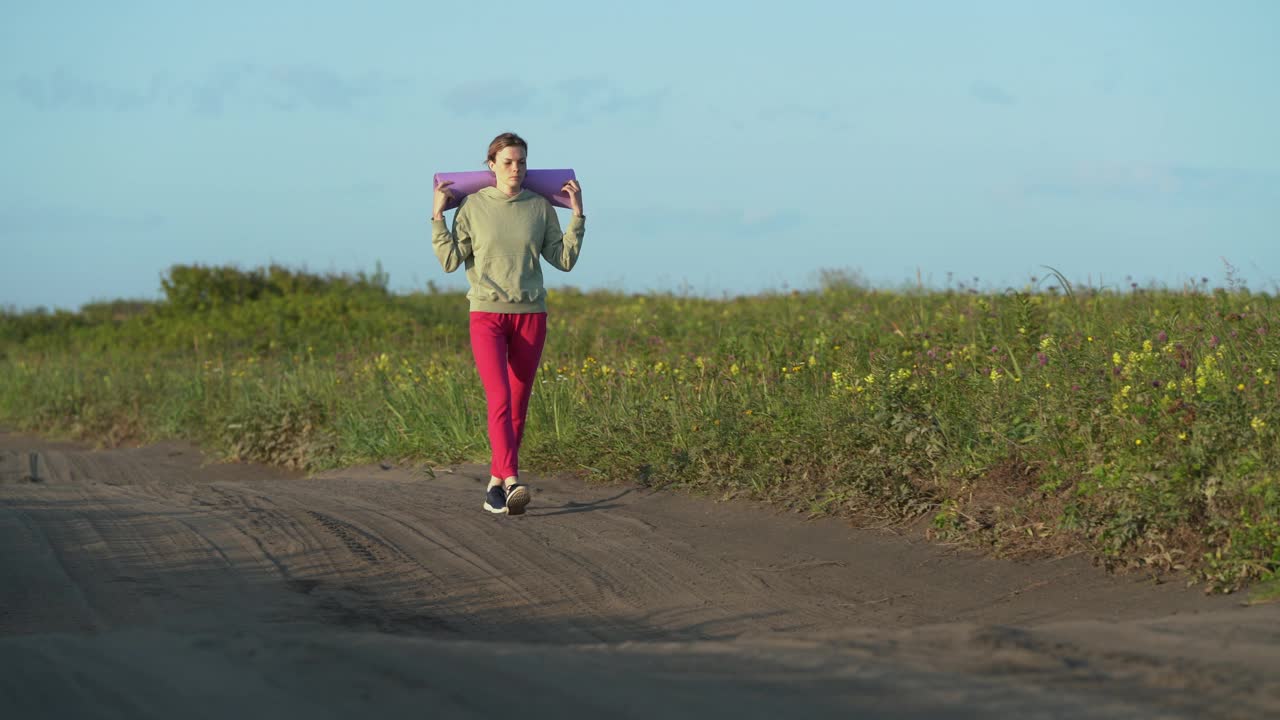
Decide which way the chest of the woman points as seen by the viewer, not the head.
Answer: toward the camera
